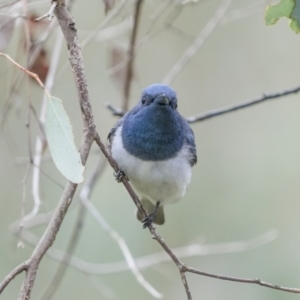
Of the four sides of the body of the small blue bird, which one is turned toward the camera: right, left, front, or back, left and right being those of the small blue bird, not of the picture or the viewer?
front
